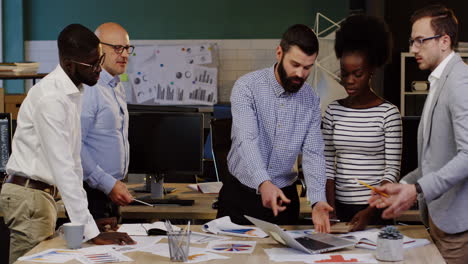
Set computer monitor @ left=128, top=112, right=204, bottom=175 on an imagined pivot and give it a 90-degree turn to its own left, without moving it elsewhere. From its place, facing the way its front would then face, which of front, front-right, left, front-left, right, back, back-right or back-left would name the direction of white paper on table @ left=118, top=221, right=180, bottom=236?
right

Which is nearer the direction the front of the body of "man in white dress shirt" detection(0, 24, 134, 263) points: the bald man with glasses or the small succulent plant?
the small succulent plant

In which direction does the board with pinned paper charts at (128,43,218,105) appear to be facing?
toward the camera

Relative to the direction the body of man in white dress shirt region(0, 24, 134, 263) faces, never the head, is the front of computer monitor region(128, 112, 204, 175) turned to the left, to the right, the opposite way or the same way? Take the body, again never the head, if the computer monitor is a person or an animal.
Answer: to the right

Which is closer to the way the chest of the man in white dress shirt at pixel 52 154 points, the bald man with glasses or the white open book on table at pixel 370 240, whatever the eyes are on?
the white open book on table

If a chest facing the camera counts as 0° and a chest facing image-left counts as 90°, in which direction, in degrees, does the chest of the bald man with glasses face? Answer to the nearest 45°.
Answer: approximately 315°

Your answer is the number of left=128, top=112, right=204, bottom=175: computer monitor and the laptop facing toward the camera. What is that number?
1

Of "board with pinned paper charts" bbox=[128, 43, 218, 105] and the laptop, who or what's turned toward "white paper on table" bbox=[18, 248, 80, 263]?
the board with pinned paper charts

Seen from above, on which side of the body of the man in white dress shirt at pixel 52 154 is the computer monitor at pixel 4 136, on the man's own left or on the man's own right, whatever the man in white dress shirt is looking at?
on the man's own left

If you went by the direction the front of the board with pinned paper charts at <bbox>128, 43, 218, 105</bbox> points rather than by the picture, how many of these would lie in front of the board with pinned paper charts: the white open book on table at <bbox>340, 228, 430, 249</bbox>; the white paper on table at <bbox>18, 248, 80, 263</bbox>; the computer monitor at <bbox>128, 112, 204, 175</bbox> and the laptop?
4

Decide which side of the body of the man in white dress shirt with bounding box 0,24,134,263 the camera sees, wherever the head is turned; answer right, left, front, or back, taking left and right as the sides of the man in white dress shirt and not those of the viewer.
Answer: right

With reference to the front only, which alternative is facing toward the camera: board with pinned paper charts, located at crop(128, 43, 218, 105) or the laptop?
the board with pinned paper charts

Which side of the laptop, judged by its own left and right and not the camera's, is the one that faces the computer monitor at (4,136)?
left

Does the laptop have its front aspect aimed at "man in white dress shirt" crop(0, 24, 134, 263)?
no

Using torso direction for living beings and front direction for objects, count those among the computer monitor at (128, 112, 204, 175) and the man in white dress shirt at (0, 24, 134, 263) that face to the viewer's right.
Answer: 1

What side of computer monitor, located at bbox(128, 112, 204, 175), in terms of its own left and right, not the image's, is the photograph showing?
front

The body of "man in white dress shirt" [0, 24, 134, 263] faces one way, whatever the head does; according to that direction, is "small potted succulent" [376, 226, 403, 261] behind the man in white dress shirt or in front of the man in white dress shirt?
in front

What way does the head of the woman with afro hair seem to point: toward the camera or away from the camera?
toward the camera

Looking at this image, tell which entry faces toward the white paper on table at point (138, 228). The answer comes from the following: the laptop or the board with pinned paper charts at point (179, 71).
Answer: the board with pinned paper charts

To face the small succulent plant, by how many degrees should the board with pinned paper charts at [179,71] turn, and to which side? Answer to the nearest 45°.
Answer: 0° — it already faces it
